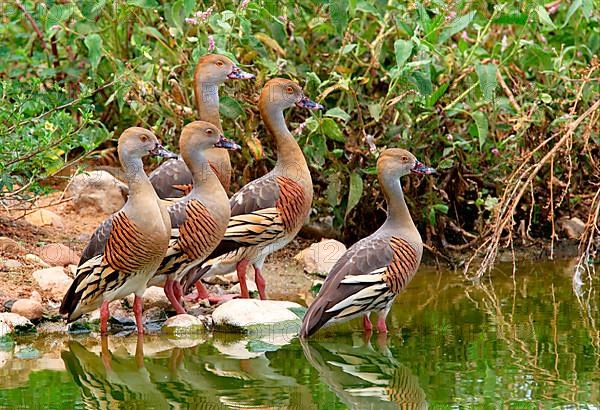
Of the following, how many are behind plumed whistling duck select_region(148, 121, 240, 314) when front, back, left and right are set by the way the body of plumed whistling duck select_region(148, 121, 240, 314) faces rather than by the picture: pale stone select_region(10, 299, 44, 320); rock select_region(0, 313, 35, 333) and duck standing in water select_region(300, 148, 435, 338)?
2

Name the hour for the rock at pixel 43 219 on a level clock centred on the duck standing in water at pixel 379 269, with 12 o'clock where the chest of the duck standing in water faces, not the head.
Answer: The rock is roughly at 7 o'clock from the duck standing in water.

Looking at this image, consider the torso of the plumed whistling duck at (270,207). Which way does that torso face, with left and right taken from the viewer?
facing to the right of the viewer

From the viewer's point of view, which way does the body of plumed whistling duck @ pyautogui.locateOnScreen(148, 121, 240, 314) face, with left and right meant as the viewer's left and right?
facing to the right of the viewer

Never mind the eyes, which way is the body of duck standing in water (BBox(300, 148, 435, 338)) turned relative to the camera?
to the viewer's right

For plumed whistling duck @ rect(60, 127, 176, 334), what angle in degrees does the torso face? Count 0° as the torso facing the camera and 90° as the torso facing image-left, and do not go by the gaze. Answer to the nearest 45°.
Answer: approximately 315°

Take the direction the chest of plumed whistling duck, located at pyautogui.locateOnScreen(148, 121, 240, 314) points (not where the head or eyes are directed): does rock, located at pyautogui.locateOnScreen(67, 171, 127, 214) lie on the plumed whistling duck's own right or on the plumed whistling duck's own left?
on the plumed whistling duck's own left

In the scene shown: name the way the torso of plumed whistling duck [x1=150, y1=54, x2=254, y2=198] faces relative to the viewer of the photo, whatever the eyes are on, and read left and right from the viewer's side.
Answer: facing to the right of the viewer

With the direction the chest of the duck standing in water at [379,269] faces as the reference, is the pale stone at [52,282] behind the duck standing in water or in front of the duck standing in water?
behind

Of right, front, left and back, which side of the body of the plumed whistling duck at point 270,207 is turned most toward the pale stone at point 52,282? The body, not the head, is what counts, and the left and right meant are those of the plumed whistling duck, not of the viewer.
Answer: back
